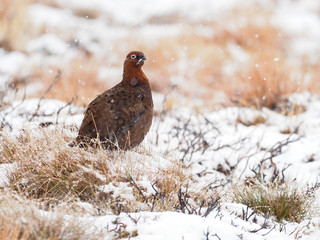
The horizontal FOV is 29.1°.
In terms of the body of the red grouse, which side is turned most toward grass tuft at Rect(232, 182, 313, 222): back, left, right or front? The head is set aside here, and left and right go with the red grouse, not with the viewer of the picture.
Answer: front

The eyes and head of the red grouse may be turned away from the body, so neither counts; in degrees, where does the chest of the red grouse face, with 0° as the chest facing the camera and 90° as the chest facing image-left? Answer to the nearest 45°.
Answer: approximately 270°
